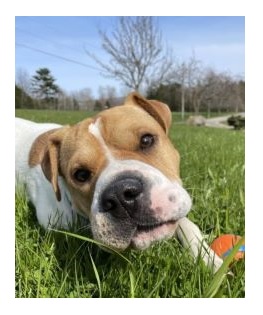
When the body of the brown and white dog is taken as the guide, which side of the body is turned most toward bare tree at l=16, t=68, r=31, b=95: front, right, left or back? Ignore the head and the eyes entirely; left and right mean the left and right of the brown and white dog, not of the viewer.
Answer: back

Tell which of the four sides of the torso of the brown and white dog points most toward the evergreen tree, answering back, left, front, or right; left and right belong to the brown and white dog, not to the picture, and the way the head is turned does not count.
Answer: back

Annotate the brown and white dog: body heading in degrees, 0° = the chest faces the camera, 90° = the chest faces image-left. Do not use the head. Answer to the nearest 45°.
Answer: approximately 315°

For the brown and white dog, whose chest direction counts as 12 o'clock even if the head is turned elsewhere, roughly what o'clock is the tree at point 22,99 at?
The tree is roughly at 6 o'clock from the brown and white dog.

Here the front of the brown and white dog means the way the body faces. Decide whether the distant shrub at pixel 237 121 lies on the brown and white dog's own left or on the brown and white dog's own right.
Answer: on the brown and white dog's own left
